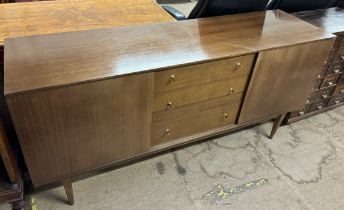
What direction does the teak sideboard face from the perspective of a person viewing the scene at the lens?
facing the viewer and to the right of the viewer

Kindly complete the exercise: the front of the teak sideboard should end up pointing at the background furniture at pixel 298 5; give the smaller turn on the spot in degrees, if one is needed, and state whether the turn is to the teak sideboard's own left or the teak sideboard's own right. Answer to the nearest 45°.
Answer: approximately 90° to the teak sideboard's own left

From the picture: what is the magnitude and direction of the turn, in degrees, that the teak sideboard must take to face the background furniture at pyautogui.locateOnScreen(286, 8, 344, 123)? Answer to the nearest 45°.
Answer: approximately 90° to its left
